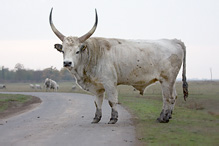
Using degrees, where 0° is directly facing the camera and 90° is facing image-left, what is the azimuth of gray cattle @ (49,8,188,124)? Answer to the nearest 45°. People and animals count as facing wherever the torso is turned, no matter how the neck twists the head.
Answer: approximately 90°
